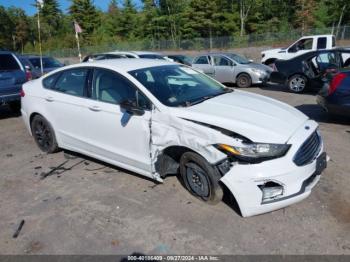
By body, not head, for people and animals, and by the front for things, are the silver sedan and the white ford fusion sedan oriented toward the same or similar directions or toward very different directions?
same or similar directions

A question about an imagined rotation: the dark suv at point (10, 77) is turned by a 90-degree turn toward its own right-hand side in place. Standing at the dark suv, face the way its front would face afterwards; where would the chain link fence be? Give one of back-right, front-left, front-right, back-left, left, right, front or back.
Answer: front-left

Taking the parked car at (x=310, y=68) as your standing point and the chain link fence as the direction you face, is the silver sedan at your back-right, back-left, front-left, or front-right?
front-left

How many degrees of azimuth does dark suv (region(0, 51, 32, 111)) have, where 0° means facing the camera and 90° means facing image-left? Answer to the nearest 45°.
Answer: approximately 180°

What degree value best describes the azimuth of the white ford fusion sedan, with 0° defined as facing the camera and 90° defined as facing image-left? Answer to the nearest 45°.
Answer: approximately 315°

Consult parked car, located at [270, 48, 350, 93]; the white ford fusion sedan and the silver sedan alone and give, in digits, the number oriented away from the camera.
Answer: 0

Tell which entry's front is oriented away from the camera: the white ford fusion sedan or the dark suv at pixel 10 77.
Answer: the dark suv

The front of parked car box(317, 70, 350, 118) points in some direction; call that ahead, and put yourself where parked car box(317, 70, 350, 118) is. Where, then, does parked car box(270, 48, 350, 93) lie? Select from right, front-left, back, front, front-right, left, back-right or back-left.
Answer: front-left

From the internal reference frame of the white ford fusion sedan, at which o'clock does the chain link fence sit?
The chain link fence is roughly at 8 o'clock from the white ford fusion sedan.
